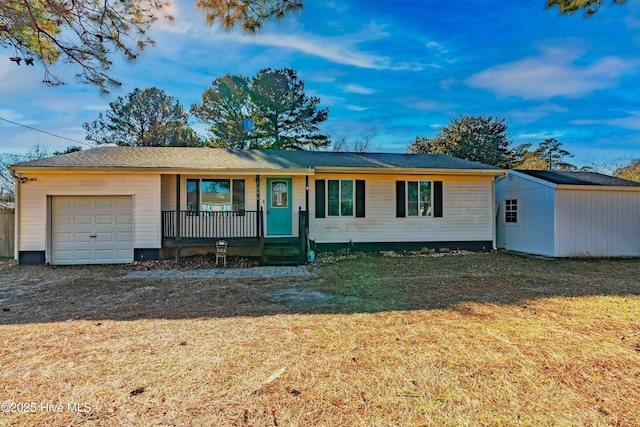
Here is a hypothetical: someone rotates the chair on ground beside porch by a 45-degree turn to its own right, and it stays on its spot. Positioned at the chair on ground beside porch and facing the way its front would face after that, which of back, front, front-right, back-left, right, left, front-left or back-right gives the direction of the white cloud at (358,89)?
back

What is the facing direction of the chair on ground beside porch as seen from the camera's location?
facing the viewer

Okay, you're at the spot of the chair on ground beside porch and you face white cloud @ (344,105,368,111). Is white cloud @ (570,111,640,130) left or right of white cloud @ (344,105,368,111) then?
right

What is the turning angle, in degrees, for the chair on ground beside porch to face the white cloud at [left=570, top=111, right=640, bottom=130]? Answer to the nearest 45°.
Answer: approximately 90° to its left

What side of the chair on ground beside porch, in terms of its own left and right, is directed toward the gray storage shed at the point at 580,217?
left

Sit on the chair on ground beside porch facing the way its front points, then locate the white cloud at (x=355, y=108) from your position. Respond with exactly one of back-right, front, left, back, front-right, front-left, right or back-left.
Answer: back-left
